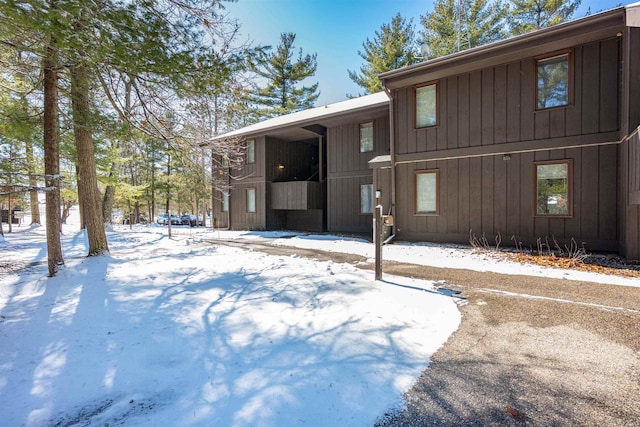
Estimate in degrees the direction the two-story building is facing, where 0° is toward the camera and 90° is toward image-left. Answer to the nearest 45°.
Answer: approximately 45°

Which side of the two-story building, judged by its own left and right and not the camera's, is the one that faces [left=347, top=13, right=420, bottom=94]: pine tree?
back

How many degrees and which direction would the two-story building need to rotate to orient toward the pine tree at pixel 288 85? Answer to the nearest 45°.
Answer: approximately 90° to its right

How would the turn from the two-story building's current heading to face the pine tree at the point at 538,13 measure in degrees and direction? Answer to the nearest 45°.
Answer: approximately 135° to its right

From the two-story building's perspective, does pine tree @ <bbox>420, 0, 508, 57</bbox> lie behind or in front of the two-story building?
behind
